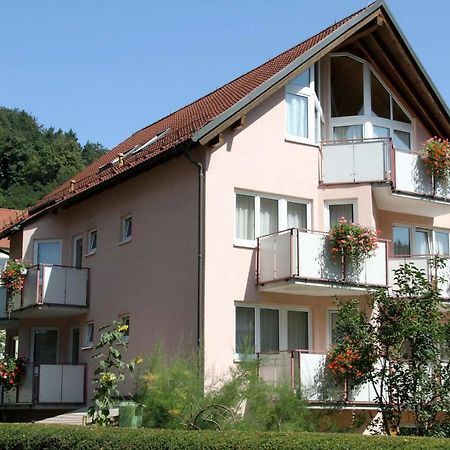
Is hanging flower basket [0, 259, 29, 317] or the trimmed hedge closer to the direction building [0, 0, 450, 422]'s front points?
the trimmed hedge

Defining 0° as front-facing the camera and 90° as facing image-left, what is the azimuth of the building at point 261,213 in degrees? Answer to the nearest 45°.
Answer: approximately 315°

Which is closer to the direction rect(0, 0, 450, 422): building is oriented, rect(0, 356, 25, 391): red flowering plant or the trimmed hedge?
the trimmed hedge
